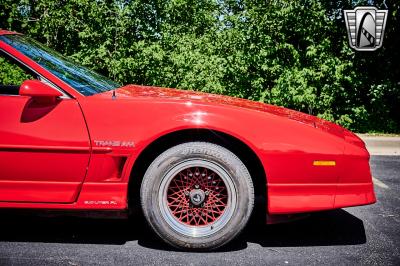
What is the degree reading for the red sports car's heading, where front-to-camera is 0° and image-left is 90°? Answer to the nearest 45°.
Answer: approximately 270°
